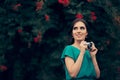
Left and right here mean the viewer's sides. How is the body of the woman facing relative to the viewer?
facing the viewer and to the right of the viewer

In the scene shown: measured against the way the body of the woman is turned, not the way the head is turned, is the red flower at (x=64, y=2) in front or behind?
behind

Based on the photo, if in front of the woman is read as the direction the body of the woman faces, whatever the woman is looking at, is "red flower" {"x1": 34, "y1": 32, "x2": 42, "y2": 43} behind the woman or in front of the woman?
behind
